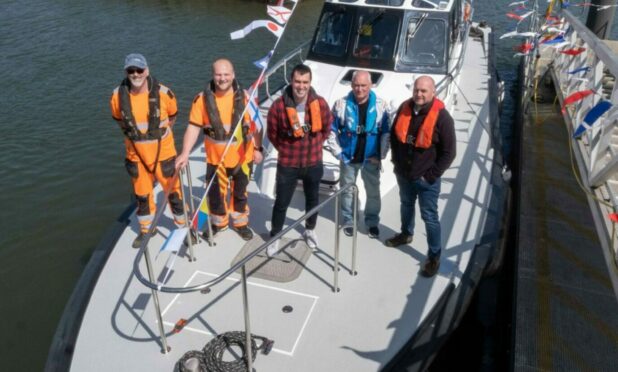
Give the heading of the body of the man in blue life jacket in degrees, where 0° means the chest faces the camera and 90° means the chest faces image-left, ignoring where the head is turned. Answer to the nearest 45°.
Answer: approximately 0°

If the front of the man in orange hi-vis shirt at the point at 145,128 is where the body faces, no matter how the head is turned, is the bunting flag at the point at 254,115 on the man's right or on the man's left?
on the man's left

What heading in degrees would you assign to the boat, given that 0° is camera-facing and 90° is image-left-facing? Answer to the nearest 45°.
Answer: approximately 45°

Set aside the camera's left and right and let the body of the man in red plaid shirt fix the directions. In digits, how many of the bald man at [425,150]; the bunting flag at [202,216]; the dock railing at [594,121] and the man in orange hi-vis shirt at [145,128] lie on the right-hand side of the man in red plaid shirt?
2

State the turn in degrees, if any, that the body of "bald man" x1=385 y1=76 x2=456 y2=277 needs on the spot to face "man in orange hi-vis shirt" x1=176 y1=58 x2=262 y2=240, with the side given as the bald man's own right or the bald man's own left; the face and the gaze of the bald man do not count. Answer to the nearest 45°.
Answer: approximately 45° to the bald man's own right
